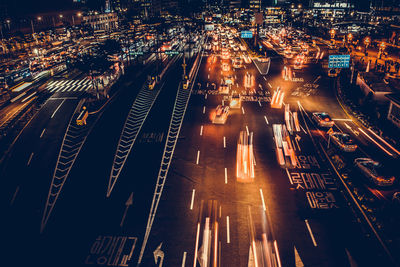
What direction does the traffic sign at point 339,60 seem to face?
toward the camera

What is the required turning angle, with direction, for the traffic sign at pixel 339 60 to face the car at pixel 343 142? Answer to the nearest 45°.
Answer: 0° — it already faces it

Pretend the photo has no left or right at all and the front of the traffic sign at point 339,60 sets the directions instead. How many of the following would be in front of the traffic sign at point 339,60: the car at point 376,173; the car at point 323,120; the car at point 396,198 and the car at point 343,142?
4

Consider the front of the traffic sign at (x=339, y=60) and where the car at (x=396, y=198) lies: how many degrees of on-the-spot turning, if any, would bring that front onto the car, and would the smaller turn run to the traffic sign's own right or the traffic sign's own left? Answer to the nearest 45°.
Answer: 0° — it already faces it

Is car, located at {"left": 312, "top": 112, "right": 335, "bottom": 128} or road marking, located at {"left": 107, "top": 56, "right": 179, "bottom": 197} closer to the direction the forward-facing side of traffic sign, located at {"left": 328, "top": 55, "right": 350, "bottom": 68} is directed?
the car

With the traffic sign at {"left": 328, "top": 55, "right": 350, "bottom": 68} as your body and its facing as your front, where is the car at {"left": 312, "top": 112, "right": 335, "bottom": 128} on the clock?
The car is roughly at 12 o'clock from the traffic sign.

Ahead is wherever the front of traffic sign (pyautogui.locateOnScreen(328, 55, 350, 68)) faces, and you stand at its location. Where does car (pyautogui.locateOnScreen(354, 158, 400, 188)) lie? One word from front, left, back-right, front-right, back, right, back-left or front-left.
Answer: front

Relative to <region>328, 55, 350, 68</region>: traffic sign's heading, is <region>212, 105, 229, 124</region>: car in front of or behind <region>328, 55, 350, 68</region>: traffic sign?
in front

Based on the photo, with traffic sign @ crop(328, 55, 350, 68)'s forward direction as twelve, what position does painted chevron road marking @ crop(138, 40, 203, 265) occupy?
The painted chevron road marking is roughly at 1 o'clock from the traffic sign.

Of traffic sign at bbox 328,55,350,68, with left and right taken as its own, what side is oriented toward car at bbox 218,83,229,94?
right
